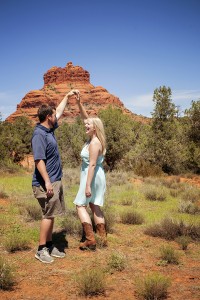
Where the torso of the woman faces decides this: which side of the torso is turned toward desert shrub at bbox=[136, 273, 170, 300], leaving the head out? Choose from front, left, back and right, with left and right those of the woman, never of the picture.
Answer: left

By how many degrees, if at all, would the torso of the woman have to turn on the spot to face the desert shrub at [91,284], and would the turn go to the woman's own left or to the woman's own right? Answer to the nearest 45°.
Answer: approximately 90° to the woman's own left

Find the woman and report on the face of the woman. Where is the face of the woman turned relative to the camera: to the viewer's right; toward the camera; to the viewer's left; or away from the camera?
to the viewer's left

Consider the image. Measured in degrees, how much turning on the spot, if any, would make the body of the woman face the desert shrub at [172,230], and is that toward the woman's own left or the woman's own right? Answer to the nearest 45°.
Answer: approximately 135° to the woman's own right

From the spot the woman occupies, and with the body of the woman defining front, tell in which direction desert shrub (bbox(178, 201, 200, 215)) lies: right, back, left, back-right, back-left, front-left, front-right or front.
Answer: back-right

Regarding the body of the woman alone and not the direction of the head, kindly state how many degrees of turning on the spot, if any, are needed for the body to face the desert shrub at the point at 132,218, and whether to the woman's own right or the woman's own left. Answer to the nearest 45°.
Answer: approximately 135° to the woman's own right

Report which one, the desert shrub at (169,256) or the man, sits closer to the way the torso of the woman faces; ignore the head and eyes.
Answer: the man

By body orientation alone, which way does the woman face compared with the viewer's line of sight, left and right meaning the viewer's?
facing to the left of the viewer

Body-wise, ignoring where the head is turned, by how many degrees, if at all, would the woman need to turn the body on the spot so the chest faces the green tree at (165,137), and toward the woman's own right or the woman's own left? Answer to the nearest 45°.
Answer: approximately 90° to the woman's own right

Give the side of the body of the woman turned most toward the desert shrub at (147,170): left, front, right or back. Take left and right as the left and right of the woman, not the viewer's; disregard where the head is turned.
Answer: right

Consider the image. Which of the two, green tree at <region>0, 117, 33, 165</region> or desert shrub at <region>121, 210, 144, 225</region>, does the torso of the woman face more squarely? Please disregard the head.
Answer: the green tree

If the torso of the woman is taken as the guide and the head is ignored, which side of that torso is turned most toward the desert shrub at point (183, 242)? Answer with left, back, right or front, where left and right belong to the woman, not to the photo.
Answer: back

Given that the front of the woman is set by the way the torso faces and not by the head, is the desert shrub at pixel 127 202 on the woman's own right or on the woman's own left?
on the woman's own right
